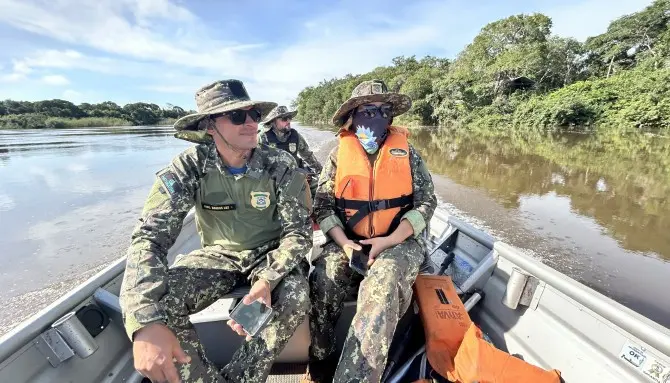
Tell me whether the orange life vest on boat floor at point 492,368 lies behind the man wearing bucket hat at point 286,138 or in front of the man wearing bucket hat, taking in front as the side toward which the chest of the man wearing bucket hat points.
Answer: in front

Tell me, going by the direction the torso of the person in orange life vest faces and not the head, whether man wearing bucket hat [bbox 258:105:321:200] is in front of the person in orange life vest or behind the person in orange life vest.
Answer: behind

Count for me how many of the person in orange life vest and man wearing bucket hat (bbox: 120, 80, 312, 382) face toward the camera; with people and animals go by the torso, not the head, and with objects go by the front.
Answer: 2

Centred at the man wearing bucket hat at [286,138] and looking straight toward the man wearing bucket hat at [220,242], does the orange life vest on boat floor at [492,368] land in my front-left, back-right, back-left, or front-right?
front-left

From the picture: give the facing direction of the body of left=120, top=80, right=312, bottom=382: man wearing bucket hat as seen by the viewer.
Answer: toward the camera

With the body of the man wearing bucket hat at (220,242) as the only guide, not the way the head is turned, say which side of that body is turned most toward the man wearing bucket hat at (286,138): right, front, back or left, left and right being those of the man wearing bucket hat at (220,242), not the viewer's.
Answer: back

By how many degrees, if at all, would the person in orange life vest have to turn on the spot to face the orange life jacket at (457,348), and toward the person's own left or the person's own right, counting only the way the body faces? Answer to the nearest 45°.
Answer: approximately 45° to the person's own left

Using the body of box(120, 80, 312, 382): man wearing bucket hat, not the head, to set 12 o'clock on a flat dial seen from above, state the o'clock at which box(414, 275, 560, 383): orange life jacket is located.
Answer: The orange life jacket is roughly at 10 o'clock from the man wearing bucket hat.

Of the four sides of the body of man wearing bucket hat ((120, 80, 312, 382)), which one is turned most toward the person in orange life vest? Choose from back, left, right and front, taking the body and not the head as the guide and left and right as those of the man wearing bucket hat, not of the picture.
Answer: left

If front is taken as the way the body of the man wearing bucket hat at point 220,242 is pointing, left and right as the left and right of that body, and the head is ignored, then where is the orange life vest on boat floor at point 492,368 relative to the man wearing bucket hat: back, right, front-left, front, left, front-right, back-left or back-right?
front-left

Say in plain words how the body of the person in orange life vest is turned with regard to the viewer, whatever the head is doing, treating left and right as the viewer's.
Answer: facing the viewer

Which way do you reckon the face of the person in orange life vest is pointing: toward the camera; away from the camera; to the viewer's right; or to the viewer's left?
toward the camera

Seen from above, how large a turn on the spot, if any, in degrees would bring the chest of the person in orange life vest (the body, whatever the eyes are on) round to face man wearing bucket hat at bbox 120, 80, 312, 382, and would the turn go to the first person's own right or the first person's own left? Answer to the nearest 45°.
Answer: approximately 45° to the first person's own right

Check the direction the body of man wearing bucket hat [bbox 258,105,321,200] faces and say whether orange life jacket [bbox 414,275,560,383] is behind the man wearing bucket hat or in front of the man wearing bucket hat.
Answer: in front

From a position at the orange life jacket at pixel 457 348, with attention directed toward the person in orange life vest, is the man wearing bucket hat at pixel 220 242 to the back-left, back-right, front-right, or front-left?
front-left
